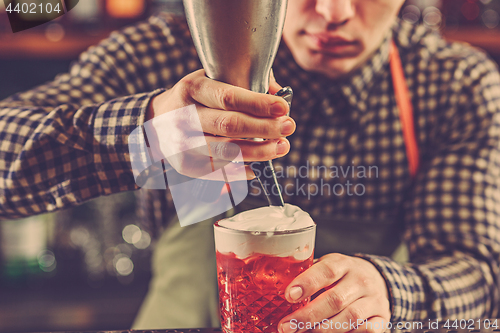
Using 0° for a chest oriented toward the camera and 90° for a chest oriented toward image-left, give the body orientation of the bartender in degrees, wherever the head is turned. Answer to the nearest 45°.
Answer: approximately 0°
